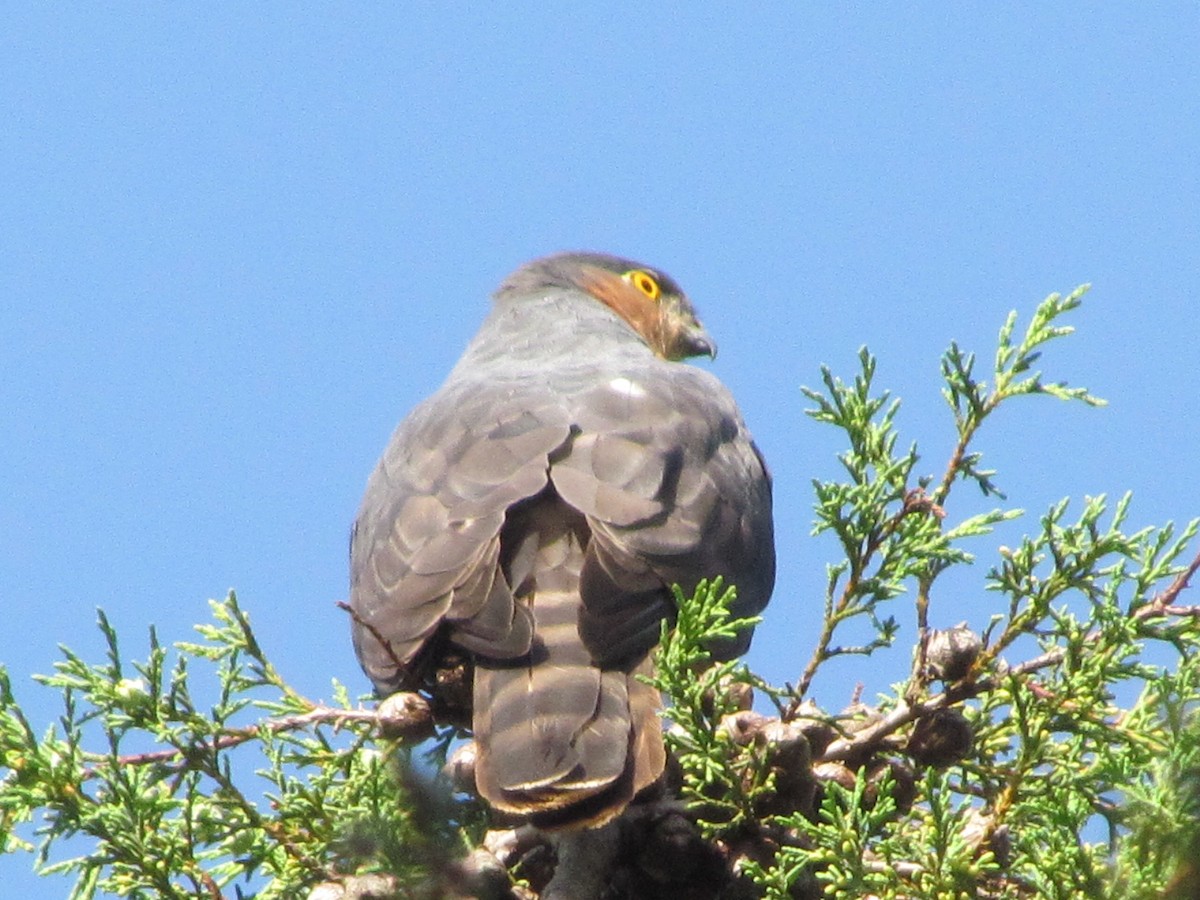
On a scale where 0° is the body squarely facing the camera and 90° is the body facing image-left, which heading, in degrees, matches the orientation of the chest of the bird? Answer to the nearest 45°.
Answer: approximately 180°
